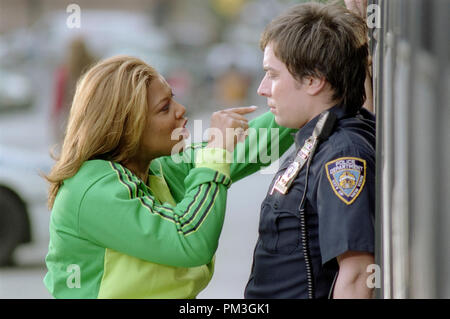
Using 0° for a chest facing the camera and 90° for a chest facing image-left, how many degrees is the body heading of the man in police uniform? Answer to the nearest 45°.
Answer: approximately 90°

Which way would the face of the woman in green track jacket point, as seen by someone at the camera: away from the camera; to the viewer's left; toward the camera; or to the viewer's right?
to the viewer's right

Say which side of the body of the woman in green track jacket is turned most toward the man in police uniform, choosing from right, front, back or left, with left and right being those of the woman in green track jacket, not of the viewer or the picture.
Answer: front

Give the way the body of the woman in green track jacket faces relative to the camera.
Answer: to the viewer's right

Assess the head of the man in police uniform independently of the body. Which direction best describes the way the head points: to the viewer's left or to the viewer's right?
to the viewer's left

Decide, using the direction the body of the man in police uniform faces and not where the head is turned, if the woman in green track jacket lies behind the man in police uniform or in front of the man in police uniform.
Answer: in front

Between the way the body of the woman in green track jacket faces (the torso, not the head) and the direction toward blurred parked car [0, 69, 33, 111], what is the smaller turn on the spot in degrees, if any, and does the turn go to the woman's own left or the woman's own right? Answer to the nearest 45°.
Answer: approximately 90° to the woman's own left

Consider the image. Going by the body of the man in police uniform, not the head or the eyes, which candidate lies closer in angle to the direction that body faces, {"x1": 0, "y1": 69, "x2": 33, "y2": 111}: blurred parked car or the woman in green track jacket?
the woman in green track jacket

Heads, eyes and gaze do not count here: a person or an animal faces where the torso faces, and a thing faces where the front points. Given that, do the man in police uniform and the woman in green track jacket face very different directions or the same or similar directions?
very different directions

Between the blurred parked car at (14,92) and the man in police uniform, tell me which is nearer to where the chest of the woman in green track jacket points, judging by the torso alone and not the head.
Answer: the man in police uniform

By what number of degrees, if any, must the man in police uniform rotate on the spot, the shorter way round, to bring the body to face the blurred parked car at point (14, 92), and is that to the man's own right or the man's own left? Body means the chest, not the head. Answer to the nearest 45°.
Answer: approximately 45° to the man's own right
